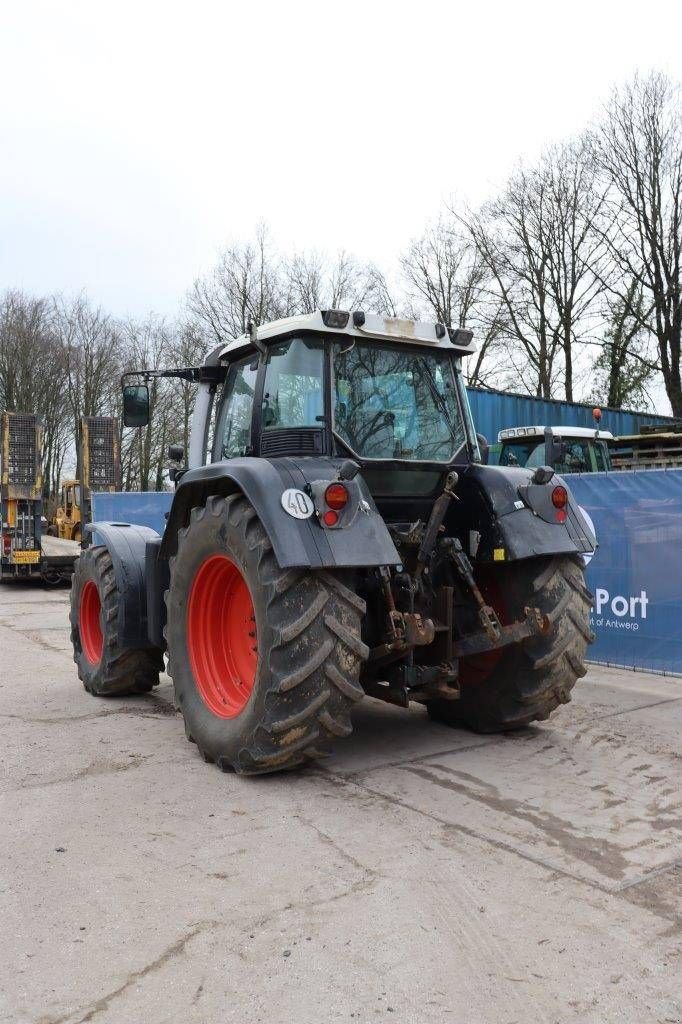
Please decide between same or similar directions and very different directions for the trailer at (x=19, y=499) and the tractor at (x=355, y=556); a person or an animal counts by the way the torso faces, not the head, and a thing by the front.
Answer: same or similar directions

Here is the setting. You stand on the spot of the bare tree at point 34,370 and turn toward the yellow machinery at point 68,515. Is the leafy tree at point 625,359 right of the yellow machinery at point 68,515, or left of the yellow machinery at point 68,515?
left

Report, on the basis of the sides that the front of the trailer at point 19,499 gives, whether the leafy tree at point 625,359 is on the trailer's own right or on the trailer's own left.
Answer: on the trailer's own right

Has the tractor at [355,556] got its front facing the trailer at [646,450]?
no

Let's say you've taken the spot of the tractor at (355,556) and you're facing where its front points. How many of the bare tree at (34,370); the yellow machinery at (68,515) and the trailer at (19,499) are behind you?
0

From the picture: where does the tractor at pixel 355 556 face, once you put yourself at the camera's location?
facing away from the viewer and to the left of the viewer

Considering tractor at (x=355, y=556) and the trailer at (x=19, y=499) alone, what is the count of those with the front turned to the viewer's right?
0

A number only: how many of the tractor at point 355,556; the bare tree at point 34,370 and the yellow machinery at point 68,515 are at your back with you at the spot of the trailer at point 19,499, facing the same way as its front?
1

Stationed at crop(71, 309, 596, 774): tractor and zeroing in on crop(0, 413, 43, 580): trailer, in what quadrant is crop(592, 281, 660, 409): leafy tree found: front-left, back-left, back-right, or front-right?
front-right

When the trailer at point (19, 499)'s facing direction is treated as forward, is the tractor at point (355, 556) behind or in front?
behind

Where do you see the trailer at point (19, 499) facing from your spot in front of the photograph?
facing away from the viewer

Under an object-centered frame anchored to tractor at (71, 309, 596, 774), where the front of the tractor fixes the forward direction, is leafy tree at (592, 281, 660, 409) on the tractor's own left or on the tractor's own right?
on the tractor's own right
